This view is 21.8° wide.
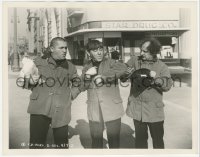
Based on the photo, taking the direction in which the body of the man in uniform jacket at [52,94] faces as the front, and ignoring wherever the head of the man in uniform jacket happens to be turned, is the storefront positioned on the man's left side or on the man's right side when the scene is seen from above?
on the man's left side

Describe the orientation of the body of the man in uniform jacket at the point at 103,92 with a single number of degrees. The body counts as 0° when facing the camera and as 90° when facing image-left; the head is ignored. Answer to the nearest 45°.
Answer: approximately 0°

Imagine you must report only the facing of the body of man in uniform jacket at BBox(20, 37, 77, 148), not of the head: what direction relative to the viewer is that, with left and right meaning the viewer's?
facing the viewer and to the right of the viewer

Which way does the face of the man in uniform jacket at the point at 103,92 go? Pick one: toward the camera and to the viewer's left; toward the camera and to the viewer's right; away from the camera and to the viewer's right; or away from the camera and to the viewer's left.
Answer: toward the camera and to the viewer's right

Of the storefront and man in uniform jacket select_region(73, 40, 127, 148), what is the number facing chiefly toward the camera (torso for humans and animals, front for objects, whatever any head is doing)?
2
